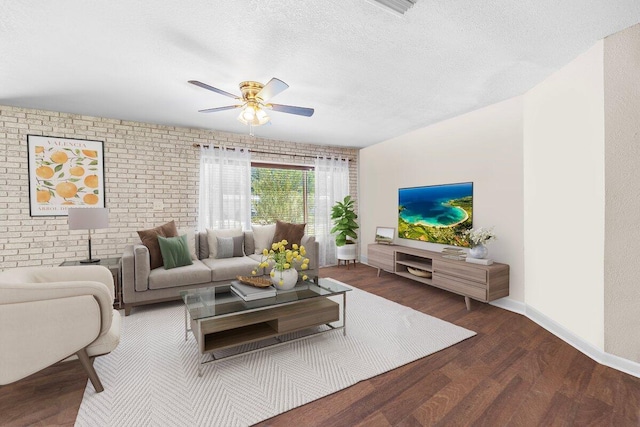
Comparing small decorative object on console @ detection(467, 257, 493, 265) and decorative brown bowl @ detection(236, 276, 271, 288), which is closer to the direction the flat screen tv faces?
the decorative brown bowl

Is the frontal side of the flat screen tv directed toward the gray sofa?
yes

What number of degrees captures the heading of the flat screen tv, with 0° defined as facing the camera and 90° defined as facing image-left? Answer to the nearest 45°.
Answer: approximately 45°

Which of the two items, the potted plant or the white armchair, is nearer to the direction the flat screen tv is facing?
the white armchair

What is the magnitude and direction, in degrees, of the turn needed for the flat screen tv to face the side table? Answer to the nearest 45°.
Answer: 0° — it already faces it
